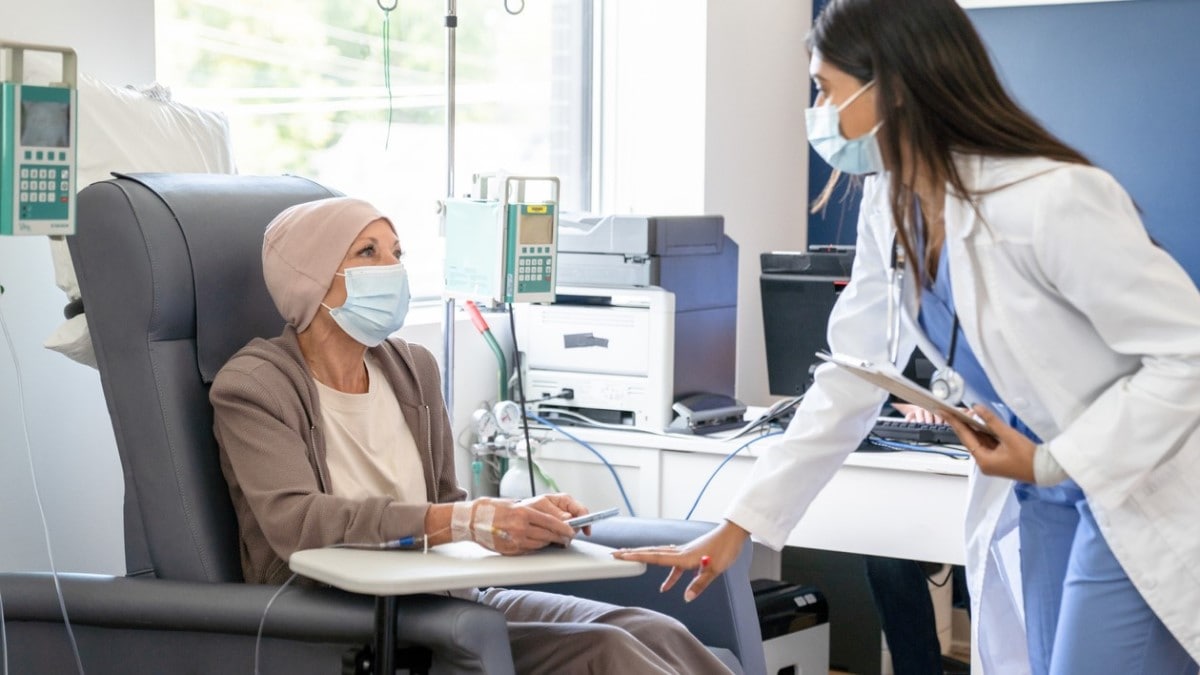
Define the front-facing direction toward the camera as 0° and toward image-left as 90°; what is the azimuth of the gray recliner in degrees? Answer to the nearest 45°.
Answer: approximately 315°

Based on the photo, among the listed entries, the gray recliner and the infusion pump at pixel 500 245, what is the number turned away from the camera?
0

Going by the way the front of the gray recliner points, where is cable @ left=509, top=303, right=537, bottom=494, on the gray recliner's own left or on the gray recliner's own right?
on the gray recliner's own left

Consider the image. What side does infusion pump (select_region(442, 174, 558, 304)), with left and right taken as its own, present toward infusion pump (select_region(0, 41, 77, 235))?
right

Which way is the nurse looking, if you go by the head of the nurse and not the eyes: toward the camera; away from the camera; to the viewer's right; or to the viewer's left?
to the viewer's left

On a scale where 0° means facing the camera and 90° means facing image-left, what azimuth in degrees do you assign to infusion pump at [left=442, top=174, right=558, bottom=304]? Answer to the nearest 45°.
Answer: approximately 315°

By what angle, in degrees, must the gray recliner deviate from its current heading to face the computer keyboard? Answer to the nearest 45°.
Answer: approximately 90° to its left

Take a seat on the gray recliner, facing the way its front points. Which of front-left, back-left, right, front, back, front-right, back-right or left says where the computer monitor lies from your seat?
left
